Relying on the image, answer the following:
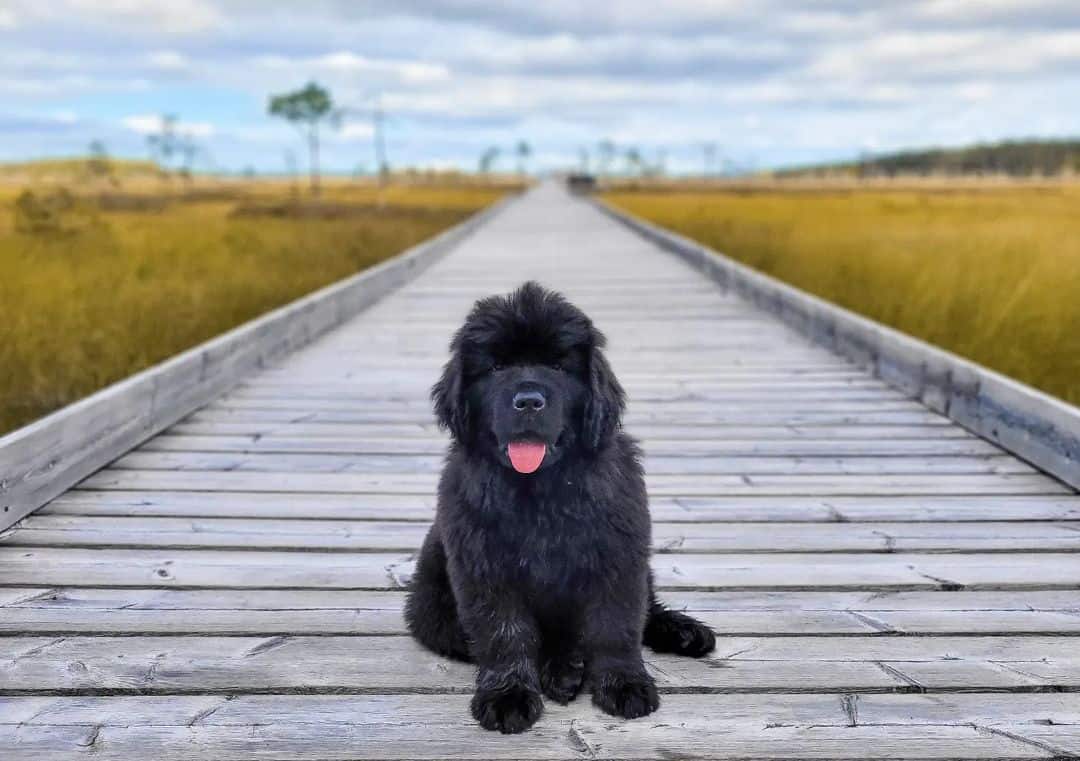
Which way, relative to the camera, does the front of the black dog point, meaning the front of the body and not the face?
toward the camera
